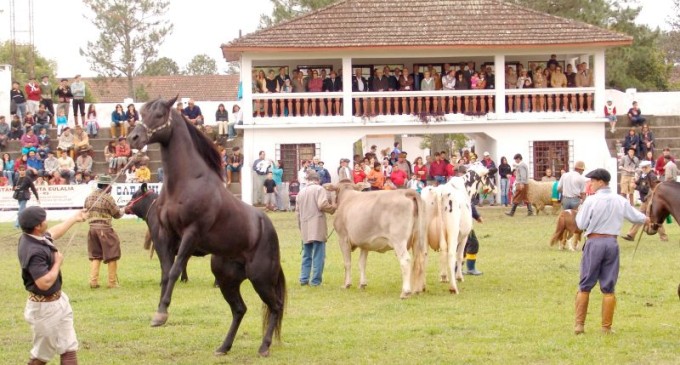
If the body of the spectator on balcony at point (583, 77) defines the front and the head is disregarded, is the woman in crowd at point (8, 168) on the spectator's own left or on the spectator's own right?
on the spectator's own right

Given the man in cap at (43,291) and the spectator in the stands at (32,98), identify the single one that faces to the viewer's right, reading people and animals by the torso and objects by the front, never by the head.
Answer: the man in cap

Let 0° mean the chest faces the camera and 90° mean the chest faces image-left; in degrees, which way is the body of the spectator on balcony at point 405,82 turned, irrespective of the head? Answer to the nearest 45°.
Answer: approximately 0°

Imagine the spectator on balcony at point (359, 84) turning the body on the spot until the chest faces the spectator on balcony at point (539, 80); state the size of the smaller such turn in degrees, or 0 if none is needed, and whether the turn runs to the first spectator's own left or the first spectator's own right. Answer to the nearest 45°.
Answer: approximately 90° to the first spectator's own left

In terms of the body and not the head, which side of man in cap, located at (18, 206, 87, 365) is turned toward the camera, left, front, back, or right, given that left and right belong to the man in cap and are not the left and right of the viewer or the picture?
right

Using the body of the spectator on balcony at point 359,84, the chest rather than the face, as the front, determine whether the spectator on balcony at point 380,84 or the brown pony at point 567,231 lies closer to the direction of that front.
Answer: the brown pony

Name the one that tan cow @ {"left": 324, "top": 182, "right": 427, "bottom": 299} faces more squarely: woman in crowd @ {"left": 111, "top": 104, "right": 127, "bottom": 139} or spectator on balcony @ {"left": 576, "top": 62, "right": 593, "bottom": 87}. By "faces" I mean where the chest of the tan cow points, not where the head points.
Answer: the woman in crowd

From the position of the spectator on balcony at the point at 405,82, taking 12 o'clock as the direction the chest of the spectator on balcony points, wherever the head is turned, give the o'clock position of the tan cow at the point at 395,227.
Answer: The tan cow is roughly at 12 o'clock from the spectator on balcony.

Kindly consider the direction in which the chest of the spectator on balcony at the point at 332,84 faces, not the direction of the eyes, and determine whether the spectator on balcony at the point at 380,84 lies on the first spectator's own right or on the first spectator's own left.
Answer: on the first spectator's own left
